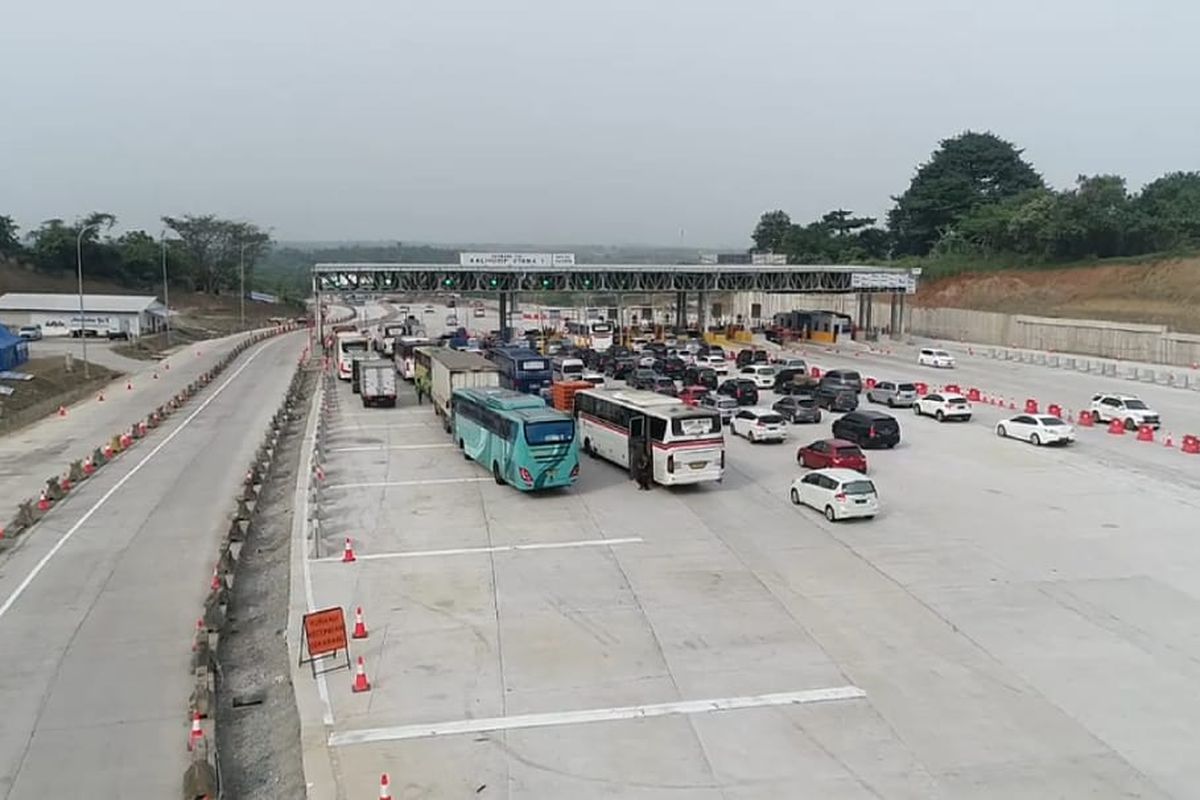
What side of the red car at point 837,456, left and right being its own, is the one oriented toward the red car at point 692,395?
front

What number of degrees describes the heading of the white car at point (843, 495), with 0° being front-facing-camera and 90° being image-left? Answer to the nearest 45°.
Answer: approximately 135°

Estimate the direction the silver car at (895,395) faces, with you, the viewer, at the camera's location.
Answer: facing away from the viewer and to the left of the viewer

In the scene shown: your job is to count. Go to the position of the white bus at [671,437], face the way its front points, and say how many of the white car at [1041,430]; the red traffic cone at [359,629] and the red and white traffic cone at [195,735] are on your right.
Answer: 1

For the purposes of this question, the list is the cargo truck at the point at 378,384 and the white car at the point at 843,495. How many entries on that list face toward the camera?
0

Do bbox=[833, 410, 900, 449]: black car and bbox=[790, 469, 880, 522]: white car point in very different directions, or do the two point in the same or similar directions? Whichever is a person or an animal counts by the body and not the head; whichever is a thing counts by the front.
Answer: same or similar directions

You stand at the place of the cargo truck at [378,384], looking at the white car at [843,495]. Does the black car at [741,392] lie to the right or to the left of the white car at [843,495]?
left

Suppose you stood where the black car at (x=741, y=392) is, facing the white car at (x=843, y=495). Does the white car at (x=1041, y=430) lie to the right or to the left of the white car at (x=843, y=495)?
left

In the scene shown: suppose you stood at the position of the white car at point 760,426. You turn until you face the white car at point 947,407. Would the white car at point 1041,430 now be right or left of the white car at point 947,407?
right

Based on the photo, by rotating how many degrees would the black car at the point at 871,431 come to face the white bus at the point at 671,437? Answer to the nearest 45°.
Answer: approximately 90° to its left

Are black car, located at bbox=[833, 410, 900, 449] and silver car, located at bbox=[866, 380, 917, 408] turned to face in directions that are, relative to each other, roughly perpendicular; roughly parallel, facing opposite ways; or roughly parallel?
roughly parallel

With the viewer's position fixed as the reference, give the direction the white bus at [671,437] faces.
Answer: facing away from the viewer and to the left of the viewer

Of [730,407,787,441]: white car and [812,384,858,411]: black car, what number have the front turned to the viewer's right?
0

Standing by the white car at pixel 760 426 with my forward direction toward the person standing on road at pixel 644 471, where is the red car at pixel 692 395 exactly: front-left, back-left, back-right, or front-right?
back-right

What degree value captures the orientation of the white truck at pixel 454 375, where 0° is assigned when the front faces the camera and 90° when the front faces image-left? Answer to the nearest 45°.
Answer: approximately 135°

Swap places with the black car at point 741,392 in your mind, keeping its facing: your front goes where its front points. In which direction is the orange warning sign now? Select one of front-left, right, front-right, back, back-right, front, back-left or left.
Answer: back-left
